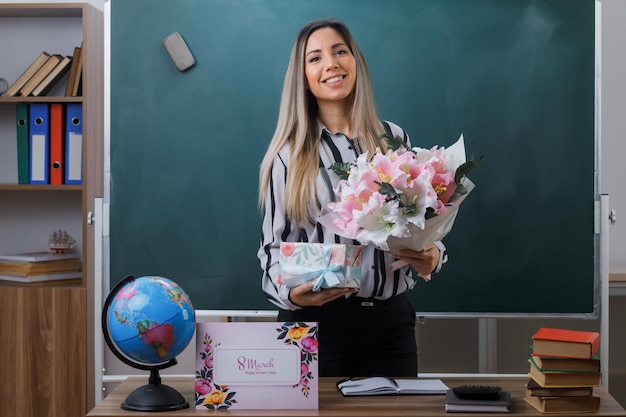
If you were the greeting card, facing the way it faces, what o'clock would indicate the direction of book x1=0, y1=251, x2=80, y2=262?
The book is roughly at 5 o'clock from the greeting card.

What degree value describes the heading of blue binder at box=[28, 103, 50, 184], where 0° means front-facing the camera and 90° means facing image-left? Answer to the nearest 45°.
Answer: approximately 0°

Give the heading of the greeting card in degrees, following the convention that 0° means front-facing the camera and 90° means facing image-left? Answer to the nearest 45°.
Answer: approximately 0°

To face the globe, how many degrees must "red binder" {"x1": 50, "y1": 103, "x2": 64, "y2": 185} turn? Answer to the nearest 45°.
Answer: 0° — it already faces it

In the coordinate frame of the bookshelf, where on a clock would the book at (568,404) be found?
The book is roughly at 11 o'clock from the bookshelf.
